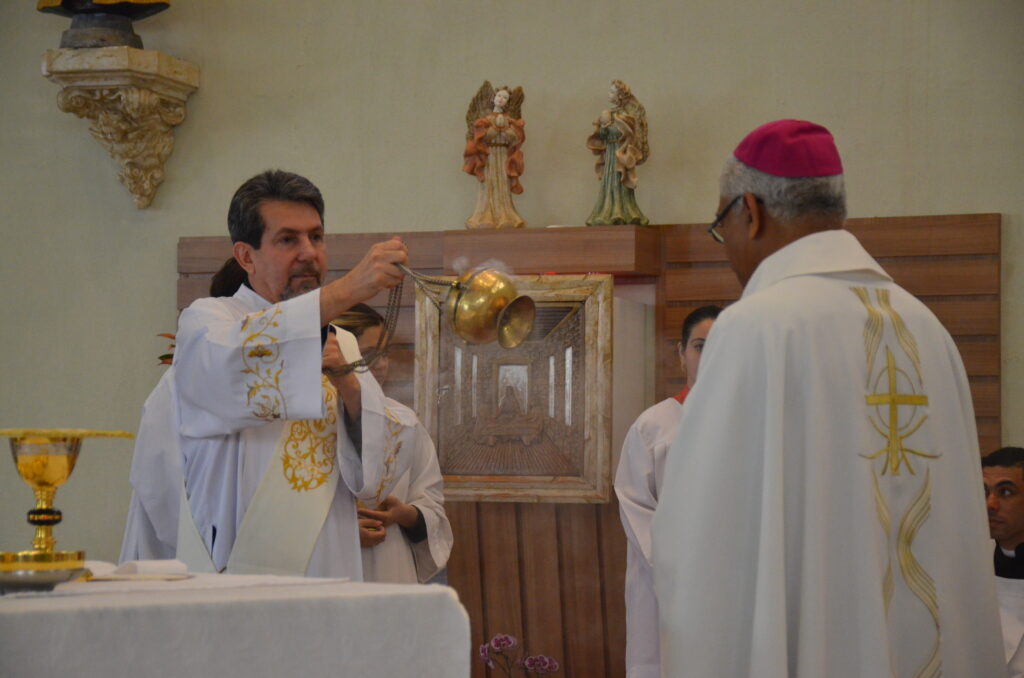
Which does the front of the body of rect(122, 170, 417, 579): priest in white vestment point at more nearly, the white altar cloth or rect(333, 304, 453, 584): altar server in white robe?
the white altar cloth

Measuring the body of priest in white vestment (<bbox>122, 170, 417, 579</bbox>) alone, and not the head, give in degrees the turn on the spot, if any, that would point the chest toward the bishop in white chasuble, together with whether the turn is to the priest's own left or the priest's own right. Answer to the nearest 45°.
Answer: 0° — they already face them

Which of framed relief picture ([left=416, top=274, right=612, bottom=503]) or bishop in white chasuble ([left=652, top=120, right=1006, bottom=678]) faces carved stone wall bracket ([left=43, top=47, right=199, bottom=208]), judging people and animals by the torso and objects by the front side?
the bishop in white chasuble

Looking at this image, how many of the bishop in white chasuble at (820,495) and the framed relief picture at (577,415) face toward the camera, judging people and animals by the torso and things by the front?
1

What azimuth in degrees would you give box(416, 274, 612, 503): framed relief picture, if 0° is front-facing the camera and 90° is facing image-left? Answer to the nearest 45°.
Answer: approximately 0°

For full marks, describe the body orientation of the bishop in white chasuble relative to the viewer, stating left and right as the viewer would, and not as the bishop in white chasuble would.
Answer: facing away from the viewer and to the left of the viewer

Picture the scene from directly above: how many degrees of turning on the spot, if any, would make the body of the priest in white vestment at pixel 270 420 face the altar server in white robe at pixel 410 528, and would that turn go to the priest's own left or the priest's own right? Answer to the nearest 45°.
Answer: approximately 90° to the priest's own left

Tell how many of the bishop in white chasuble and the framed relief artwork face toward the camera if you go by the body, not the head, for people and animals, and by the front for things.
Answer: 1

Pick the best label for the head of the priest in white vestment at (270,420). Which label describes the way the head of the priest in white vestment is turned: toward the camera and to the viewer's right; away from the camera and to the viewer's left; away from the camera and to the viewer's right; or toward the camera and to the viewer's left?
toward the camera and to the viewer's right

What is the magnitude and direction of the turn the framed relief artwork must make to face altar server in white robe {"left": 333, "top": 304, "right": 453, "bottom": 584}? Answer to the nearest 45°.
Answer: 0° — it already faces them
